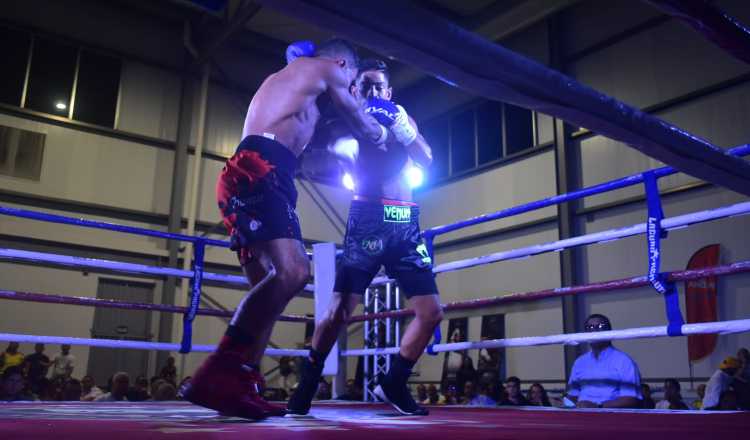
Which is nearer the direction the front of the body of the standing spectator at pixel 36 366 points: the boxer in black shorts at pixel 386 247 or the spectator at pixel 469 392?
the boxer in black shorts

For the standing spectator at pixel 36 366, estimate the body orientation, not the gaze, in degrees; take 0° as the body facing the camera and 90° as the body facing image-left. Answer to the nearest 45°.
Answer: approximately 0°

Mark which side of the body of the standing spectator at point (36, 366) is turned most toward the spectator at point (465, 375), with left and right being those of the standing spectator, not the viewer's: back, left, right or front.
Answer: left

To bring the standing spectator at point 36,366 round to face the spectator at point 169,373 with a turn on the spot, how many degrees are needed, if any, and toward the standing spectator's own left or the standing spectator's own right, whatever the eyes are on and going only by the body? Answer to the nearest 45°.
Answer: approximately 90° to the standing spectator's own left

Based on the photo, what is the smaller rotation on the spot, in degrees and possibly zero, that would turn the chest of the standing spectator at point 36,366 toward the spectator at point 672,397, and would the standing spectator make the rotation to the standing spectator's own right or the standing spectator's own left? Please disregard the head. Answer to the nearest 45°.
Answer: approximately 45° to the standing spectator's own left
